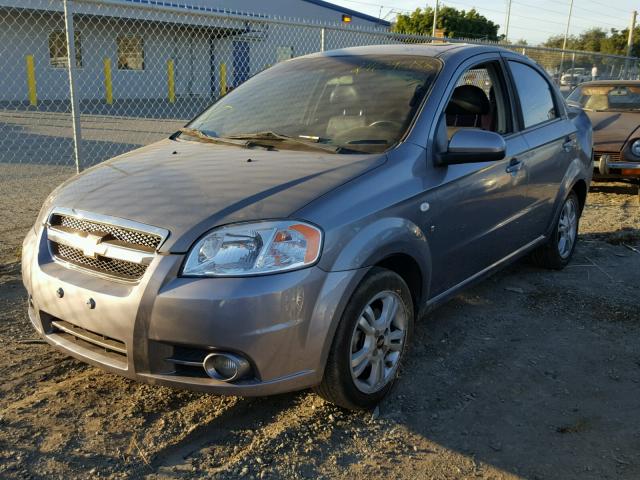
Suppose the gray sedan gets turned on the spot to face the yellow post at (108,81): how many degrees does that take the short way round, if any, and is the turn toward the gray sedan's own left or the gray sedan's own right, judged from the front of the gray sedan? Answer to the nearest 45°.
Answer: approximately 135° to the gray sedan's own right

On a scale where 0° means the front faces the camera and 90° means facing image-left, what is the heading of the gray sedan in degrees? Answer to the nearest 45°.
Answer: approximately 45°

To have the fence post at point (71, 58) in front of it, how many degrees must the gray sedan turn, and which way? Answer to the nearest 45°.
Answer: approximately 90° to its right

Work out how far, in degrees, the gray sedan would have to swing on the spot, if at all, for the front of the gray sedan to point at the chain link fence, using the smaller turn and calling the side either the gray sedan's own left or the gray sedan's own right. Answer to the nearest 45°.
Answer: approximately 135° to the gray sedan's own right

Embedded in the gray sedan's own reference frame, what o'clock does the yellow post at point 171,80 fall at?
The yellow post is roughly at 4 o'clock from the gray sedan.

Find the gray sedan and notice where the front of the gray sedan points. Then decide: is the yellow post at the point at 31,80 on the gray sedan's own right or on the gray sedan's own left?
on the gray sedan's own right
